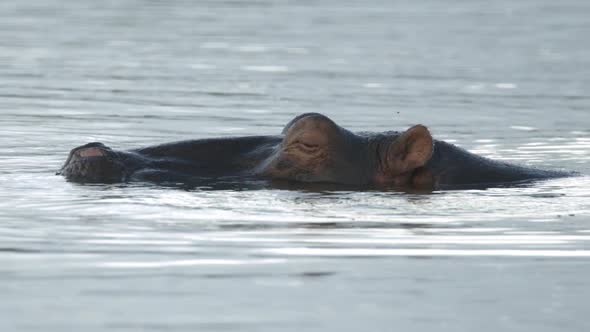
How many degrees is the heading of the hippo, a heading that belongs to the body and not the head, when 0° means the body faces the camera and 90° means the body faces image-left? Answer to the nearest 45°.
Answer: approximately 90°
